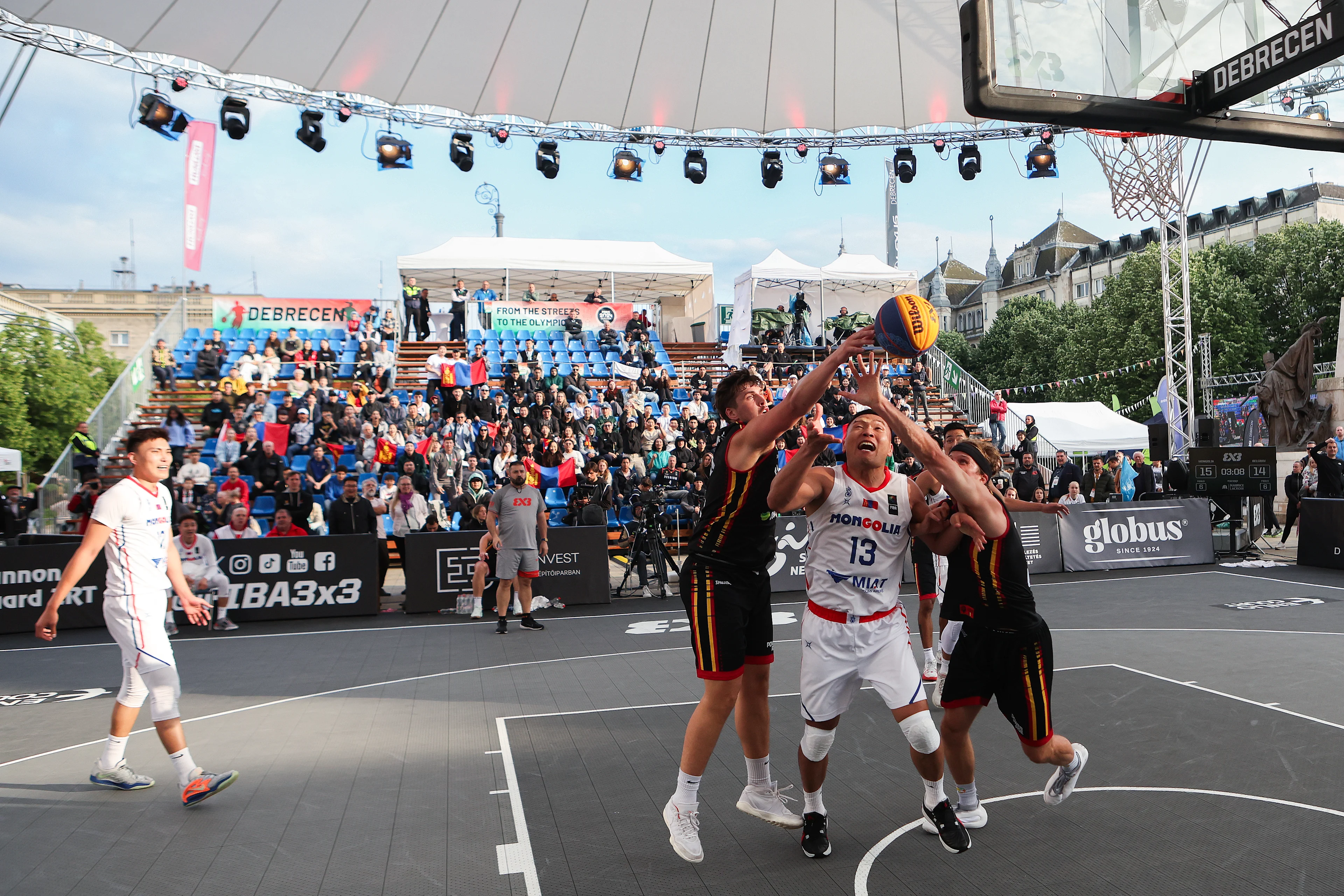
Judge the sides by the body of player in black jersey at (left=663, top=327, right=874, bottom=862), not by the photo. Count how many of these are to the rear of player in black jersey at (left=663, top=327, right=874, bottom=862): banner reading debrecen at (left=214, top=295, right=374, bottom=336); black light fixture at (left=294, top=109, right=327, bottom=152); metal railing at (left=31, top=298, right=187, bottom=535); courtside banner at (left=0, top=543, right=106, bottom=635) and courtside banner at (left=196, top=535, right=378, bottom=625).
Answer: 5

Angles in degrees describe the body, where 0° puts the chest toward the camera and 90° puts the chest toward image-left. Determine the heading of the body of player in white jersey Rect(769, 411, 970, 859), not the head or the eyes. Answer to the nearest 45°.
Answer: approximately 0°

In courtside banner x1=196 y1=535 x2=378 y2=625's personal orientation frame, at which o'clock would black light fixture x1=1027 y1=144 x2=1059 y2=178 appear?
The black light fixture is roughly at 9 o'clock from the courtside banner.

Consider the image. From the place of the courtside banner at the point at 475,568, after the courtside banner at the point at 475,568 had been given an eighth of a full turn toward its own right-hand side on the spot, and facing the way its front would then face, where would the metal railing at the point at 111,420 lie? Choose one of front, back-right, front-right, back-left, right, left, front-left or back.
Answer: right

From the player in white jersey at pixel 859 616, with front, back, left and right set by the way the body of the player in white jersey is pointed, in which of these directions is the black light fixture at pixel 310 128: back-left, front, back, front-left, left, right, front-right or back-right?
back-right

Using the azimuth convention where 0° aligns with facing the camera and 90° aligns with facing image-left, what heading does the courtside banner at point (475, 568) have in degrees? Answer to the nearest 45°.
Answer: approximately 0°

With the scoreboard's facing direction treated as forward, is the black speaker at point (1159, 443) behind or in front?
behind

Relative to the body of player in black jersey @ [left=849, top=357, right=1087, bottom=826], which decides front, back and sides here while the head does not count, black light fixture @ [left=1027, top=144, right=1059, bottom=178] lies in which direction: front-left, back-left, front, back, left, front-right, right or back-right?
back-right
